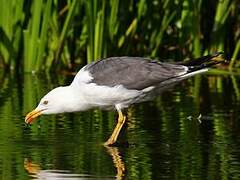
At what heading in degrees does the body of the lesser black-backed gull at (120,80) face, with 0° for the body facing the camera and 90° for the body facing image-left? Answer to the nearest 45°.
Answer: approximately 90°
